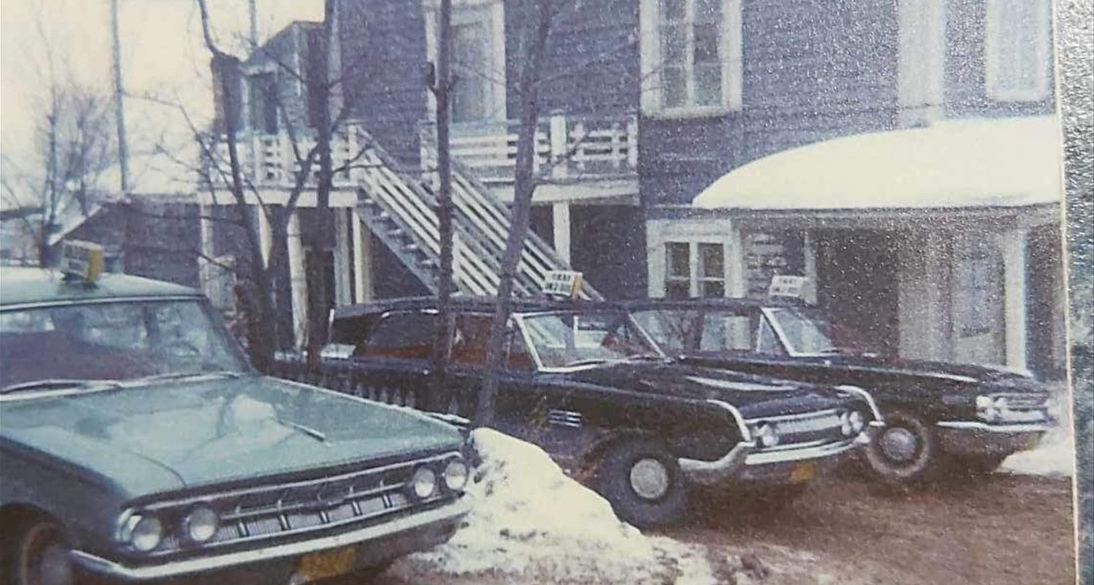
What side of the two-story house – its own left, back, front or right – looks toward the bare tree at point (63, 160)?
right

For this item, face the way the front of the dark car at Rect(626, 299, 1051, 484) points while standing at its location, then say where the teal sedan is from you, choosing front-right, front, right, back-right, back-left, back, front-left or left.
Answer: back-right

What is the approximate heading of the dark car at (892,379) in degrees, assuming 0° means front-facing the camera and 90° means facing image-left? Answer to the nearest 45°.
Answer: approximately 315°

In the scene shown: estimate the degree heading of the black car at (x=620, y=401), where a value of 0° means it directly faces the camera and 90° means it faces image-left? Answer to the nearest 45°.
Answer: approximately 315°

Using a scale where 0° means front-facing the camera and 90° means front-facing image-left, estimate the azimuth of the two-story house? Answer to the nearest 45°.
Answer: approximately 0°

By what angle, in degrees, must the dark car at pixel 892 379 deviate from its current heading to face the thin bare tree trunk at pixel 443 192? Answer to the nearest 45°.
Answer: approximately 135° to its right

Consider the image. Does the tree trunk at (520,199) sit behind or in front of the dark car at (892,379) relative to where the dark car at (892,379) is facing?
behind
